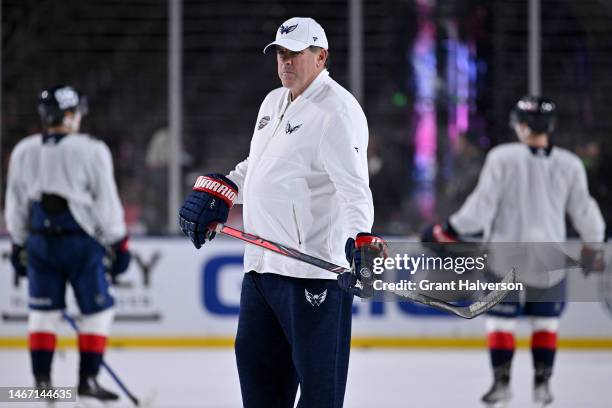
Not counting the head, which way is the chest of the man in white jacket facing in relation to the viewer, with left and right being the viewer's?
facing the viewer and to the left of the viewer

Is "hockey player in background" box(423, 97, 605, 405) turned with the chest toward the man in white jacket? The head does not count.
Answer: no

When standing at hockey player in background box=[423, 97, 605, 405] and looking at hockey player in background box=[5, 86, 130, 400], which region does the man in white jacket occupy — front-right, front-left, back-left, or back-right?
front-left

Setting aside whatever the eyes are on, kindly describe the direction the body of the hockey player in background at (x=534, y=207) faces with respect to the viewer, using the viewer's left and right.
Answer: facing away from the viewer

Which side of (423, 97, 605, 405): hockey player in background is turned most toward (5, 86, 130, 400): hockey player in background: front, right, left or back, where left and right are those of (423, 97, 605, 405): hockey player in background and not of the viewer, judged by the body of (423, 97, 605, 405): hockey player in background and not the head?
left

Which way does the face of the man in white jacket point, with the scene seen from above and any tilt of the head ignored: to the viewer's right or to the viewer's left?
to the viewer's left

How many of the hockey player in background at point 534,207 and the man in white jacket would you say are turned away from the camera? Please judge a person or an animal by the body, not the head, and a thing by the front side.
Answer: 1

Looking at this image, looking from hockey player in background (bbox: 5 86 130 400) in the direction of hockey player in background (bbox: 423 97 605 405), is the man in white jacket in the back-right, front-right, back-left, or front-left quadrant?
front-right

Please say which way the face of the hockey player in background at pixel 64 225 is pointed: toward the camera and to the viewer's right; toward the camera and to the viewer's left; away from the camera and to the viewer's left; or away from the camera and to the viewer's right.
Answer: away from the camera and to the viewer's right

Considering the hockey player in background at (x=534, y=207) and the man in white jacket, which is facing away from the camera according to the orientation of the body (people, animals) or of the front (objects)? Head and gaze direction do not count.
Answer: the hockey player in background

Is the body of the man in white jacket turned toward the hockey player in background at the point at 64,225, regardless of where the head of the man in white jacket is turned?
no

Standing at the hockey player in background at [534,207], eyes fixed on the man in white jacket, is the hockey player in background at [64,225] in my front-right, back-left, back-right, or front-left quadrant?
front-right

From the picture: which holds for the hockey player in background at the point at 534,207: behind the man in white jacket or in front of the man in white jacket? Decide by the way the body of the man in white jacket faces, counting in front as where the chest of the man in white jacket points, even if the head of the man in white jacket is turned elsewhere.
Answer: behind
